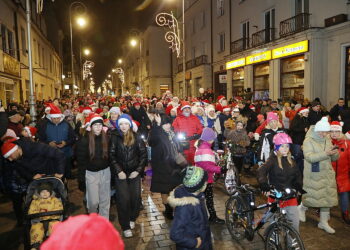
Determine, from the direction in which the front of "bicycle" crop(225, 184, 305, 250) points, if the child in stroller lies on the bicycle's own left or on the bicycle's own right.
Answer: on the bicycle's own right

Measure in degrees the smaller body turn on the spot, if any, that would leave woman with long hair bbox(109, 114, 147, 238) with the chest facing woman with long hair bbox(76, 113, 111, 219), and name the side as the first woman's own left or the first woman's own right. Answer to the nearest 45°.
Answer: approximately 90° to the first woman's own right

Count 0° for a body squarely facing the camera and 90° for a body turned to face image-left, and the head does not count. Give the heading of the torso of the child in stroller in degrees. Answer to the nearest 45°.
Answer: approximately 0°

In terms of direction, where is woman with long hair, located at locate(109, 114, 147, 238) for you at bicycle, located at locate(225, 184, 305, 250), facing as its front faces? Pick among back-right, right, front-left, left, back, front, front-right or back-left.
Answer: back-right

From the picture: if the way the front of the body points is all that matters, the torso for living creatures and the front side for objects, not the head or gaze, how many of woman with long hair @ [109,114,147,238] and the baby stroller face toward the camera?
2

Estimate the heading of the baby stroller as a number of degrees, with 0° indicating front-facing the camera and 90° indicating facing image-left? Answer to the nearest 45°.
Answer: approximately 0°

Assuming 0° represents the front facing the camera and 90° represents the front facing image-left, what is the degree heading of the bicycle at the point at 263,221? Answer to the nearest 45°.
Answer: approximately 315°

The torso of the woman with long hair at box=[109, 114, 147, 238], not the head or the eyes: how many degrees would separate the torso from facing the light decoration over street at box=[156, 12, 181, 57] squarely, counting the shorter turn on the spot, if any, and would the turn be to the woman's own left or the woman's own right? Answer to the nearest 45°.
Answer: approximately 180°

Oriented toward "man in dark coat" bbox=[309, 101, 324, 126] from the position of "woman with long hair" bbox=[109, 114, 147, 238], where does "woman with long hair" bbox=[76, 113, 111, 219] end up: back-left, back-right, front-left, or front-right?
back-left
